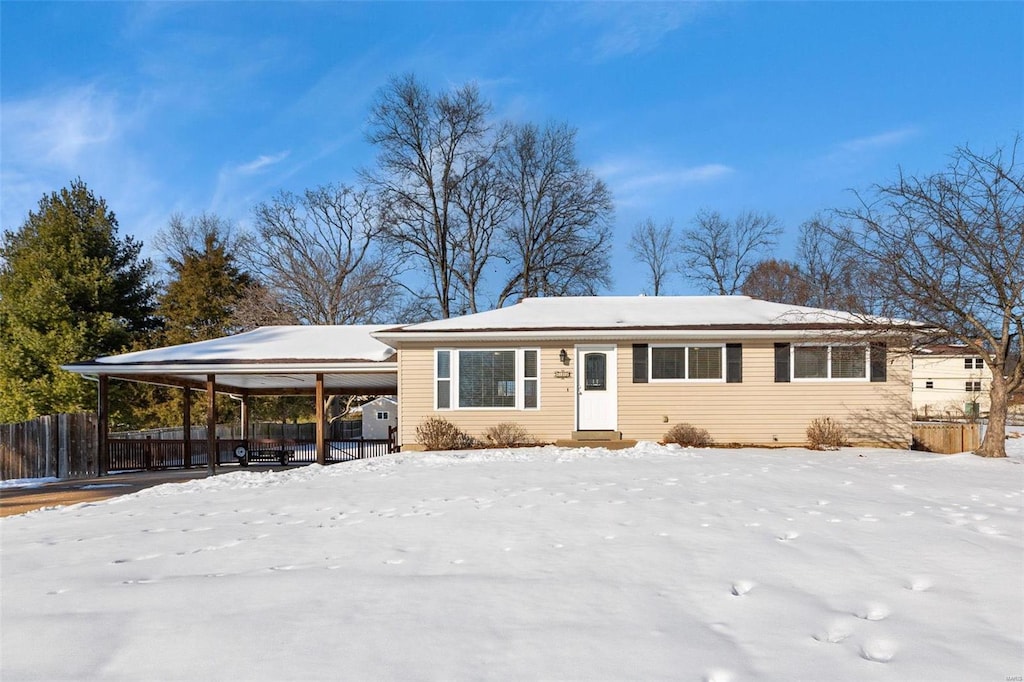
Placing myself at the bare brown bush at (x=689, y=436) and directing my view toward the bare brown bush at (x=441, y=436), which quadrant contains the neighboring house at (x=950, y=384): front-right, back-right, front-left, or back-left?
back-right

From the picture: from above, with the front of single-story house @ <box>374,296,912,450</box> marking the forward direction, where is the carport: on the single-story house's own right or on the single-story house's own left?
on the single-story house's own right

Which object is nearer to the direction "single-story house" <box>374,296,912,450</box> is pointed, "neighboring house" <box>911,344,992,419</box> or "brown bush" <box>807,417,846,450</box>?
the brown bush

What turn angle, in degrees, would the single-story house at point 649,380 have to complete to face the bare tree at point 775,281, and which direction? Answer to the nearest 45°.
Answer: approximately 180°

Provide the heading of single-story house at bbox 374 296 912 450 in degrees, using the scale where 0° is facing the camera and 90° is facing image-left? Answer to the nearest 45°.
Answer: approximately 0°

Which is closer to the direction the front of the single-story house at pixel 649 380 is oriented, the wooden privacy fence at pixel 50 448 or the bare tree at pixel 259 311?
the wooden privacy fence

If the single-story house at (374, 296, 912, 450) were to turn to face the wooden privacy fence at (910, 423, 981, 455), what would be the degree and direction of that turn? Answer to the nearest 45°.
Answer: approximately 90° to its left
